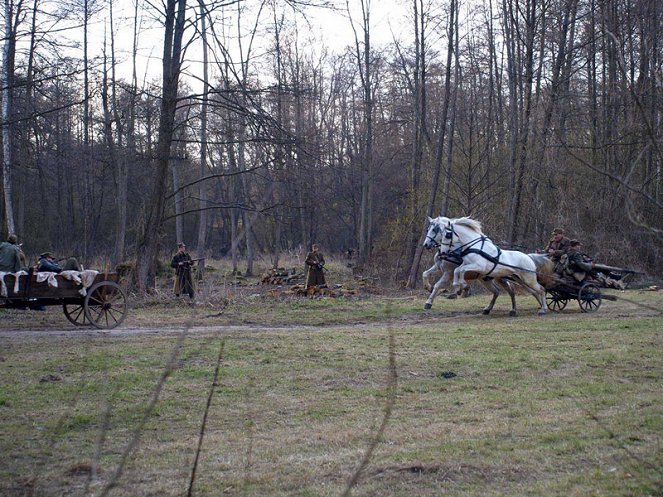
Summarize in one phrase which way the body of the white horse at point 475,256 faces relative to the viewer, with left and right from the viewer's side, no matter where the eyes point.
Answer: facing to the left of the viewer

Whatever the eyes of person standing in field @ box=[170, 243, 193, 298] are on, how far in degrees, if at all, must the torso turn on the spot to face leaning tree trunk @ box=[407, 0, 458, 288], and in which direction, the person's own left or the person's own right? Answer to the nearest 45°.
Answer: approximately 90° to the person's own left

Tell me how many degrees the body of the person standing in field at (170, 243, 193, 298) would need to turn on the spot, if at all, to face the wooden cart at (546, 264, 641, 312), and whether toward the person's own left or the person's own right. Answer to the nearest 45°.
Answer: approximately 45° to the person's own left

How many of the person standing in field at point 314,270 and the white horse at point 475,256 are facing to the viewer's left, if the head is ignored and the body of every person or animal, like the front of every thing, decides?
1

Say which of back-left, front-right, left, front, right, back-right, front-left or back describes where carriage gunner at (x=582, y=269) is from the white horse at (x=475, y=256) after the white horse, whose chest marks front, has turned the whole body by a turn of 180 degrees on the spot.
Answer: front

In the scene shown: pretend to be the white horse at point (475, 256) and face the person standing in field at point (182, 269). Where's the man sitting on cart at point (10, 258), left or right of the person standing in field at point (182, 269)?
left

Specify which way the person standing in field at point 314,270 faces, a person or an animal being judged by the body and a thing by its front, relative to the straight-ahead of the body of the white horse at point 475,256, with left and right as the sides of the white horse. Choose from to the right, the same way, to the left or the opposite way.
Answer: to the left

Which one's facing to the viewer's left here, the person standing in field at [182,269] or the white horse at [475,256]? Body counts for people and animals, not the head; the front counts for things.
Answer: the white horse
